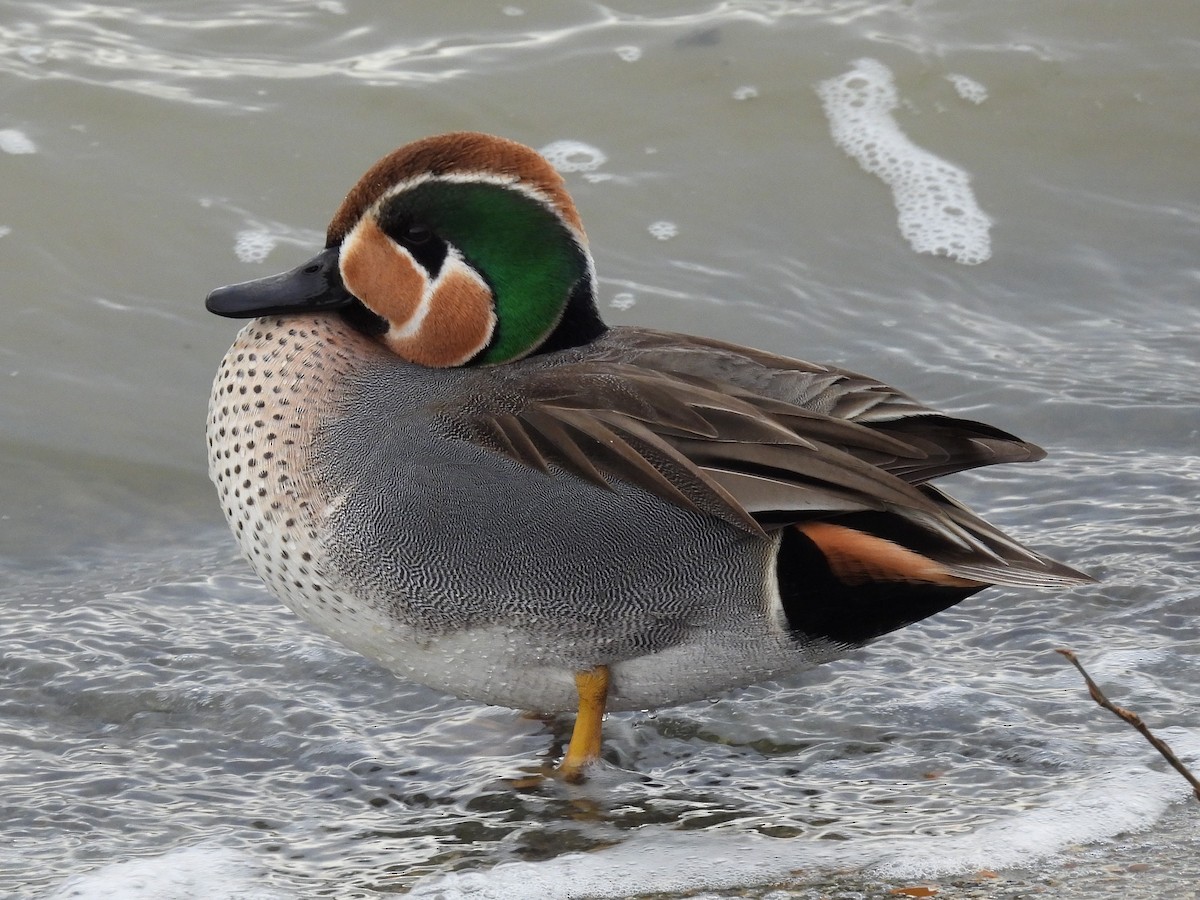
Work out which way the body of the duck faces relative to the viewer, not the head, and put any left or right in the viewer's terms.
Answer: facing to the left of the viewer
